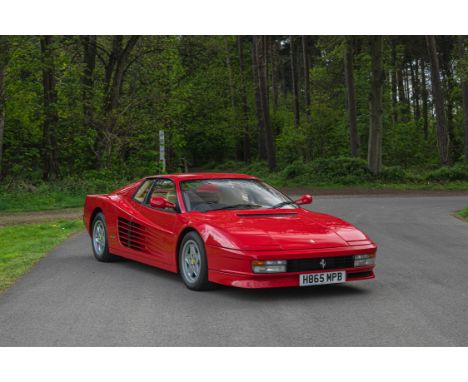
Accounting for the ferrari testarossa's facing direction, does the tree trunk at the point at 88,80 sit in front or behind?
behind

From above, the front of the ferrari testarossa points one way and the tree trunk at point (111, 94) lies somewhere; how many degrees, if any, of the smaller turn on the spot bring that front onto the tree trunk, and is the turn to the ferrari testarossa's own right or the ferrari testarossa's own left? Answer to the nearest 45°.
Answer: approximately 135° to the ferrari testarossa's own left

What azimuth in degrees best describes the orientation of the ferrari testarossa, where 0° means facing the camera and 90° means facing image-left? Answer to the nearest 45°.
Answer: approximately 315°
